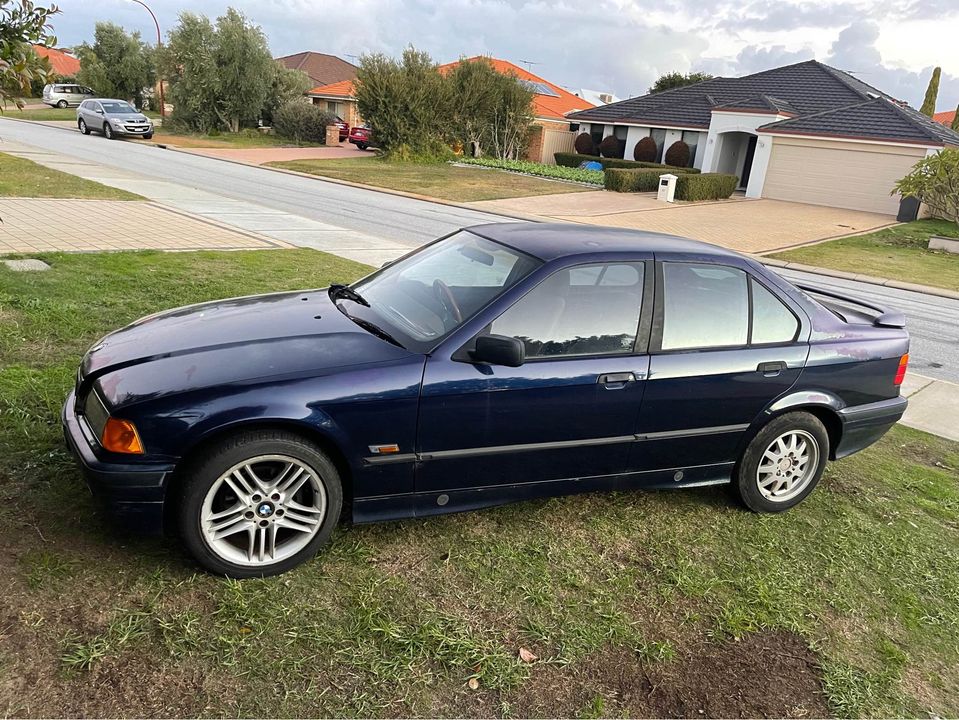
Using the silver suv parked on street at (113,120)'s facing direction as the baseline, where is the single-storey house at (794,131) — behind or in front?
in front

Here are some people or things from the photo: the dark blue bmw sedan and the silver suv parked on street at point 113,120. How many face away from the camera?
0

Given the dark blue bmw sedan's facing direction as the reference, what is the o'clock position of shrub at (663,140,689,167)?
The shrub is roughly at 5 o'clock from the dark blue bmw sedan.

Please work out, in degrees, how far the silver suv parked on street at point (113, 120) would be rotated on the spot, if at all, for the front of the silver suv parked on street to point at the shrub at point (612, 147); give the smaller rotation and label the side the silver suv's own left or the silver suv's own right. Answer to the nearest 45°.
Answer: approximately 45° to the silver suv's own left

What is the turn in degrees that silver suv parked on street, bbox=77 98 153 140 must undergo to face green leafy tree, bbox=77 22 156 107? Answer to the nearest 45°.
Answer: approximately 135° to its left

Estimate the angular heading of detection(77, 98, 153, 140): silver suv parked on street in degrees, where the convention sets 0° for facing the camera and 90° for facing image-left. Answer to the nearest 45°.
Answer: approximately 315°

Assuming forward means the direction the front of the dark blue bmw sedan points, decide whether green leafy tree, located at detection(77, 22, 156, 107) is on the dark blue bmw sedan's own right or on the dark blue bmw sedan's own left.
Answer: on the dark blue bmw sedan's own right

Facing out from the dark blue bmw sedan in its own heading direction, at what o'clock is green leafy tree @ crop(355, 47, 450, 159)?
The green leafy tree is roughly at 4 o'clock from the dark blue bmw sedan.

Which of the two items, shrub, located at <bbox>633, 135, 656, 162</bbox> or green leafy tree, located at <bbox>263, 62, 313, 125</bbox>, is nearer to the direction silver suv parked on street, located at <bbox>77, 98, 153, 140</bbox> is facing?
the shrub
